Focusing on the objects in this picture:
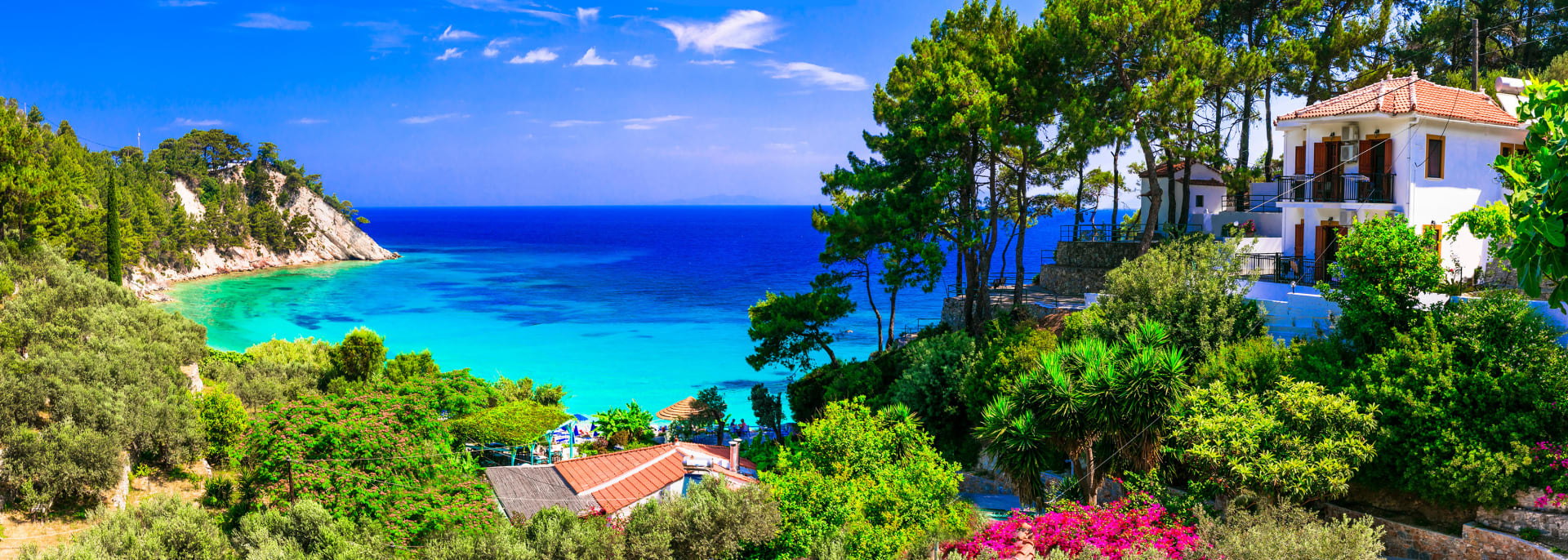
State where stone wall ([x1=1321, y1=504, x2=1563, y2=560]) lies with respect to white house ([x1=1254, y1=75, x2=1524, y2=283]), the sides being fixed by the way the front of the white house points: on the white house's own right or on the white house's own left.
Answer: on the white house's own left

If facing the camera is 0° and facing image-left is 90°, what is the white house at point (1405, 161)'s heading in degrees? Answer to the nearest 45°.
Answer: approximately 45°

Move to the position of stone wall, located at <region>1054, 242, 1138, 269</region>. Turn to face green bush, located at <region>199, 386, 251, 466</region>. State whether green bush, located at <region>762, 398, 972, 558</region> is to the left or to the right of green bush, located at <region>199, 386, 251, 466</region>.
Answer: left

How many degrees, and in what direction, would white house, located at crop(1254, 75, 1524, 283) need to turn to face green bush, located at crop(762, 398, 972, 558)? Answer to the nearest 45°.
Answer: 0° — it already faces it

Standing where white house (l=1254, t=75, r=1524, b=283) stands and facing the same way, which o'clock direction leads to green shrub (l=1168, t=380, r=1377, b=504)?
The green shrub is roughly at 11 o'clock from the white house.

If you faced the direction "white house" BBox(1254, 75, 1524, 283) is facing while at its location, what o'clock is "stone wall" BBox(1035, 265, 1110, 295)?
The stone wall is roughly at 2 o'clock from the white house.

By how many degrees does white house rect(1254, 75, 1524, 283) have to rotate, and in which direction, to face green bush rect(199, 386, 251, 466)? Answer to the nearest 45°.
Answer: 0° — it already faces it

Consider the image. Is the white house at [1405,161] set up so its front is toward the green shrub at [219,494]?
yes
